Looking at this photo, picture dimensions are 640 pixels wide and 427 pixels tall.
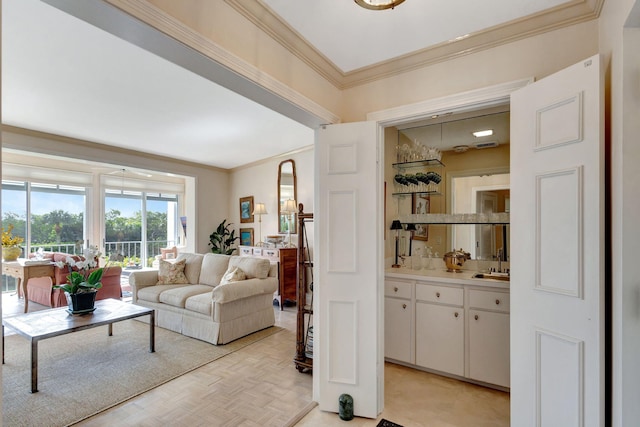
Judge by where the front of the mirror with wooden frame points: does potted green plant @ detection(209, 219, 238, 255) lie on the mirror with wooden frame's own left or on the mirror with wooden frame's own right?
on the mirror with wooden frame's own right

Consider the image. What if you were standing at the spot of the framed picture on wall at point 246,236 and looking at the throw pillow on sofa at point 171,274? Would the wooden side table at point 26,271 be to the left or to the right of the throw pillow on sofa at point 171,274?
right

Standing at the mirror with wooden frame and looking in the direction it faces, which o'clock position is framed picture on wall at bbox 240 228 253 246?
The framed picture on wall is roughly at 3 o'clock from the mirror with wooden frame.

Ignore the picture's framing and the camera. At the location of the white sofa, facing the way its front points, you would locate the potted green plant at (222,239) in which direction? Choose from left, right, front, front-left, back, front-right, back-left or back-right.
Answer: back-right

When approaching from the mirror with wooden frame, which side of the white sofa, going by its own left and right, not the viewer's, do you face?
back

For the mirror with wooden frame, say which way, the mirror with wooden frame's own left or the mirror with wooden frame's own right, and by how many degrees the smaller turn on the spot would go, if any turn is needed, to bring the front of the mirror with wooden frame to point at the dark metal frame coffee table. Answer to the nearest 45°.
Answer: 0° — it already faces it

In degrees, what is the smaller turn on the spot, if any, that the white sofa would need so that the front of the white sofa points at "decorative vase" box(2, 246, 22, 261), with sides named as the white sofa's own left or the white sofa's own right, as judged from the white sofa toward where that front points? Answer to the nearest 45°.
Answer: approximately 90° to the white sofa's own right

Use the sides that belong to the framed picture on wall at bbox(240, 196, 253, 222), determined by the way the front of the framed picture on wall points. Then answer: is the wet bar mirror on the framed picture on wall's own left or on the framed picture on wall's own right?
on the framed picture on wall's own left

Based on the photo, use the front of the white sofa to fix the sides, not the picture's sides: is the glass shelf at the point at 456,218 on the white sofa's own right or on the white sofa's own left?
on the white sofa's own left

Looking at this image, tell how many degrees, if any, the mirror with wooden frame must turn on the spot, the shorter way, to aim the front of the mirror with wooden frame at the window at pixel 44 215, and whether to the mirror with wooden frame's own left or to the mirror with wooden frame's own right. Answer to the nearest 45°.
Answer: approximately 45° to the mirror with wooden frame's own right

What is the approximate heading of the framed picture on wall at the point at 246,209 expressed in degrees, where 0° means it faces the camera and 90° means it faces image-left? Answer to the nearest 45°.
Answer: approximately 45°
